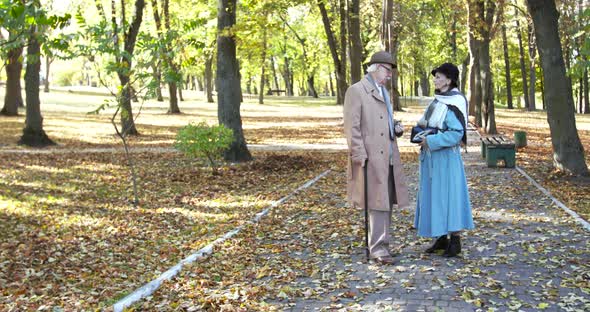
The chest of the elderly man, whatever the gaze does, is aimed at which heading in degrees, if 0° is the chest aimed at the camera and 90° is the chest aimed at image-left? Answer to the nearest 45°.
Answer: approximately 315°

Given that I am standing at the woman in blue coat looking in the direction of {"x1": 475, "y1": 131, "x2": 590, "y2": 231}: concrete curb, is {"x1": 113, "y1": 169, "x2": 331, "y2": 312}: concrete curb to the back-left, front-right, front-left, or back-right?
back-left

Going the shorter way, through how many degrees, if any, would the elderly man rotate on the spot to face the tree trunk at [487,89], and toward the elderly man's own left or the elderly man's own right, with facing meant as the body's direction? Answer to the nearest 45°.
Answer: approximately 135° to the elderly man's own left

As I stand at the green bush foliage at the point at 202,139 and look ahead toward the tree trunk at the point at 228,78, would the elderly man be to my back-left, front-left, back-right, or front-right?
back-right

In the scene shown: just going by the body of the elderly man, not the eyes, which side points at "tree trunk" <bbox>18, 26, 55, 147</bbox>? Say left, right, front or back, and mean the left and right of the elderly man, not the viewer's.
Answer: back

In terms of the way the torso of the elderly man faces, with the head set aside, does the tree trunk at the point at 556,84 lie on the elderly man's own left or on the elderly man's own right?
on the elderly man's own left

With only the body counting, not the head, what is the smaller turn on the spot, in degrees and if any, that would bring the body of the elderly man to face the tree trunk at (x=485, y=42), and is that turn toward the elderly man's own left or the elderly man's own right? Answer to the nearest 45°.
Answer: approximately 135° to the elderly man's own left
